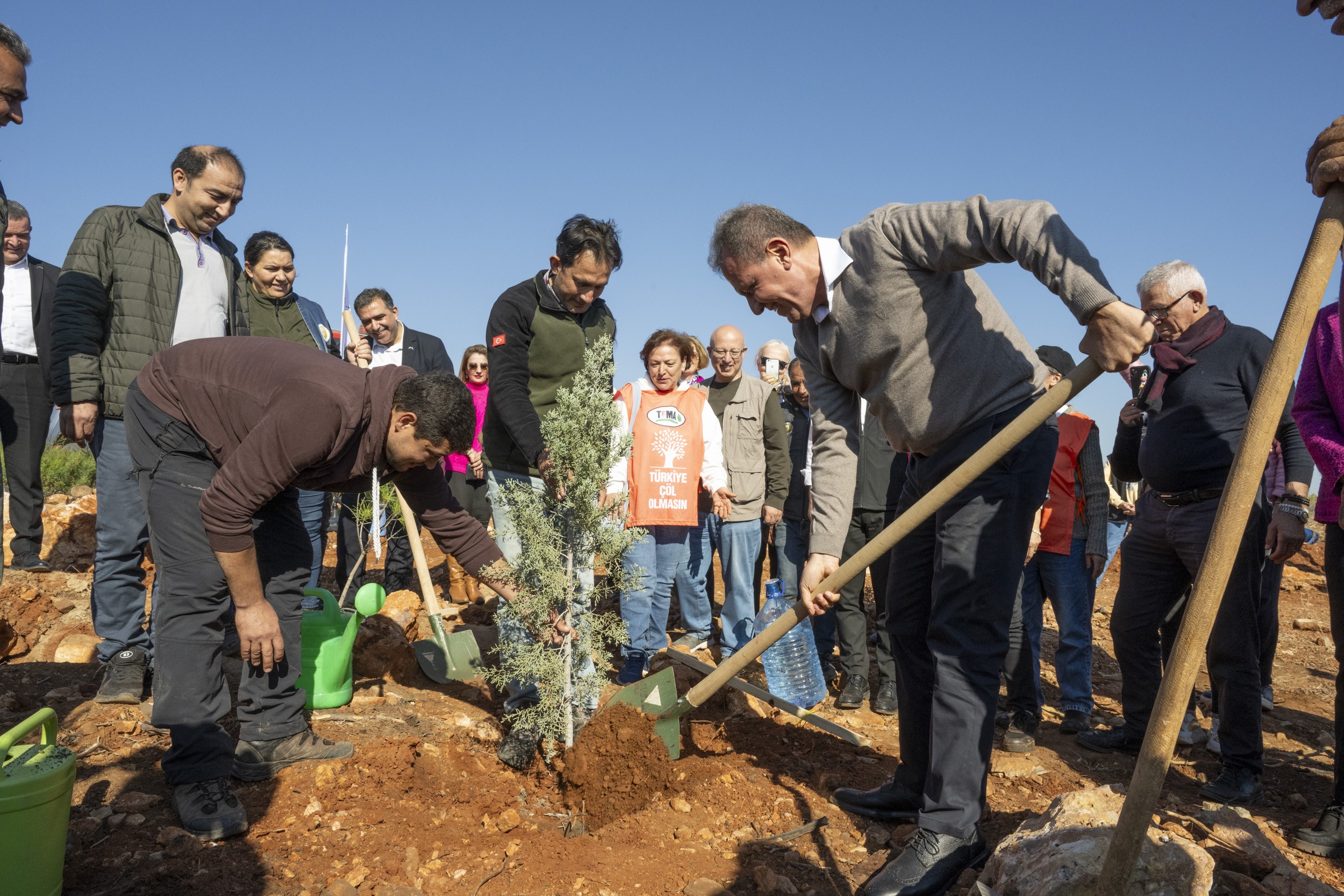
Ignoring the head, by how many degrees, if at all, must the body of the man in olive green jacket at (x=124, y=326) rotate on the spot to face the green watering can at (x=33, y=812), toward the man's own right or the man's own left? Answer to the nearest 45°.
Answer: approximately 45° to the man's own right

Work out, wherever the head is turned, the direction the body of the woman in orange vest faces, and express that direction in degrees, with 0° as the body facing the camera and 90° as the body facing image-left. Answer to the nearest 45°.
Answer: approximately 0°

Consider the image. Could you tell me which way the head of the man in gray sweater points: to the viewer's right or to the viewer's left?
to the viewer's left

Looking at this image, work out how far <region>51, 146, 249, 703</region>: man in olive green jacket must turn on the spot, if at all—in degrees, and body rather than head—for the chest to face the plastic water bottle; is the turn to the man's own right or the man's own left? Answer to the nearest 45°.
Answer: approximately 45° to the man's own left

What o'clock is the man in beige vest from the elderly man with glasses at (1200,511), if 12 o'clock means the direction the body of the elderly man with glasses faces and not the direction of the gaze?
The man in beige vest is roughly at 2 o'clock from the elderly man with glasses.

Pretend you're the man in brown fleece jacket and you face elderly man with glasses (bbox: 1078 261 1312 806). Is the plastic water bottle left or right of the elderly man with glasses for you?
left
